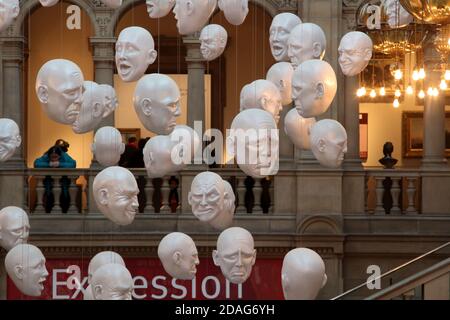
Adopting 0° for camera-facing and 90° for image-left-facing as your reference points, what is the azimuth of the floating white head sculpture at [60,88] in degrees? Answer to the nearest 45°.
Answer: approximately 315°

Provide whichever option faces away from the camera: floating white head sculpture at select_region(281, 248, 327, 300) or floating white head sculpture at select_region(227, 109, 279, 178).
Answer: floating white head sculpture at select_region(281, 248, 327, 300)

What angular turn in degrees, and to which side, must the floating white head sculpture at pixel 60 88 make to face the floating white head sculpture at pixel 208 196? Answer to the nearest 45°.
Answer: approximately 45° to its left

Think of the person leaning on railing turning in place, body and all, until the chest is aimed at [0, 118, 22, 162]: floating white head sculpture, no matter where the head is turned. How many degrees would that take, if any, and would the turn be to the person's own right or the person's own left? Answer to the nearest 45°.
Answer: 0° — they already face it

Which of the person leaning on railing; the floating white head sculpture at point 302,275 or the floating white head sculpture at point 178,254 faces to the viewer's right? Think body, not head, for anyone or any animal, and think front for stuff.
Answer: the floating white head sculpture at point 178,254

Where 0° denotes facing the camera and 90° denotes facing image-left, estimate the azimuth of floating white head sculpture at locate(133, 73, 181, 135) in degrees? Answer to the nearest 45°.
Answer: approximately 315°

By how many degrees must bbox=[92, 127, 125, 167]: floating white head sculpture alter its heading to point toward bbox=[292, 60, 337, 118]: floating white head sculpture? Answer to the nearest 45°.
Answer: approximately 135° to its right
